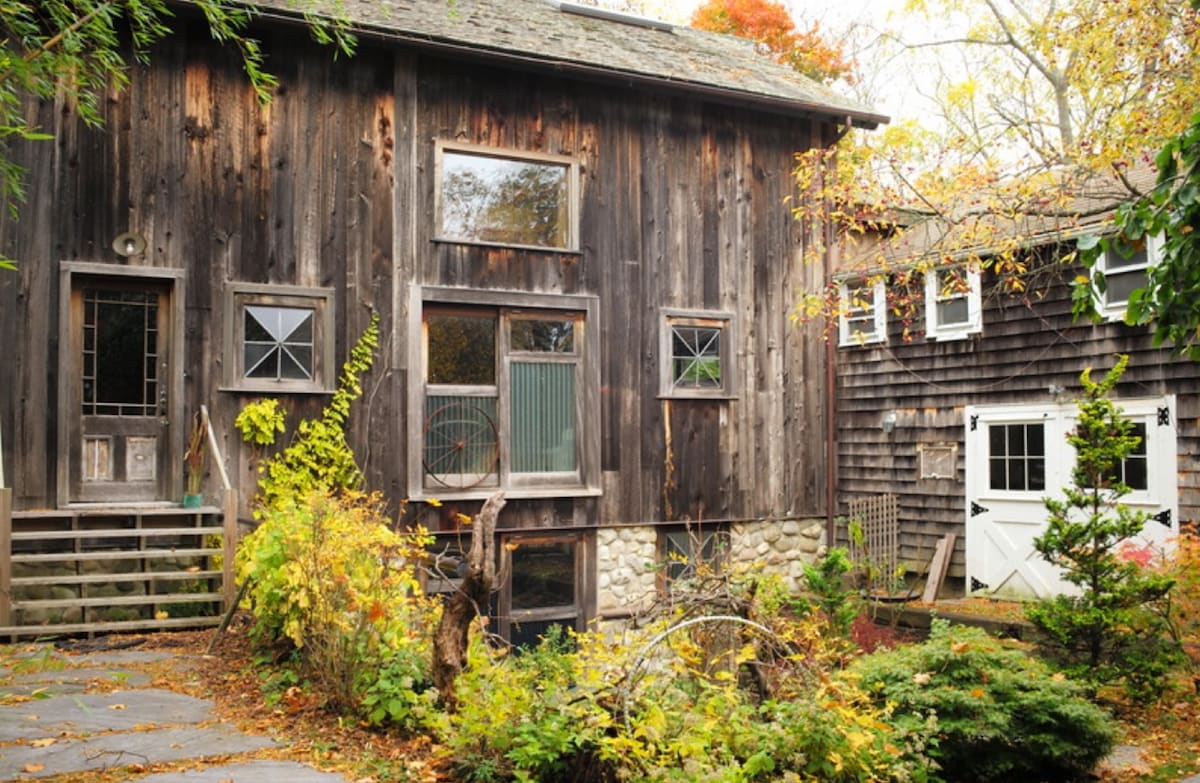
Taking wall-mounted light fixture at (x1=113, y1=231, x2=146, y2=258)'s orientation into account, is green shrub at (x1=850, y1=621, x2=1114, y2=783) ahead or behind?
ahead

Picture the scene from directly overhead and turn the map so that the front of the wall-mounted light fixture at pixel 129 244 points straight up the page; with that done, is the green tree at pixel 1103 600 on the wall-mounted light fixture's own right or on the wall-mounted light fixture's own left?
on the wall-mounted light fixture's own left

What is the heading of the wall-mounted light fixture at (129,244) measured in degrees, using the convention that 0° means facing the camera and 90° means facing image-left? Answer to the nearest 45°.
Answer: approximately 0°

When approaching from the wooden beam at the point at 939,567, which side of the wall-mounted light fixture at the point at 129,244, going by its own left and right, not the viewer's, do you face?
left

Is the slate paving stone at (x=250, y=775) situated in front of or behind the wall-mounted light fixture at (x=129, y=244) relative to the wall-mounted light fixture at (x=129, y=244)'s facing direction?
in front

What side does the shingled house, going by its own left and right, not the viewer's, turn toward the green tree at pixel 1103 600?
front

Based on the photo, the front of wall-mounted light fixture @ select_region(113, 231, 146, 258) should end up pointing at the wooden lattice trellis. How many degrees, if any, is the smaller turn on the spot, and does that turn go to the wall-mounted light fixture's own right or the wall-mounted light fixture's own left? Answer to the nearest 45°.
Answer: approximately 90° to the wall-mounted light fixture's own left

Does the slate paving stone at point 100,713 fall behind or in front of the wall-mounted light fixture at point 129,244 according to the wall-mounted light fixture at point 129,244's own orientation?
in front

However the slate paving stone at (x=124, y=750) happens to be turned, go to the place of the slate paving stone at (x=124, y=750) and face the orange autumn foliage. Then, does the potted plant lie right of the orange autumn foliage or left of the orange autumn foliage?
left

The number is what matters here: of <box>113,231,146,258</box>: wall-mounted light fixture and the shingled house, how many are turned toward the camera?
2
